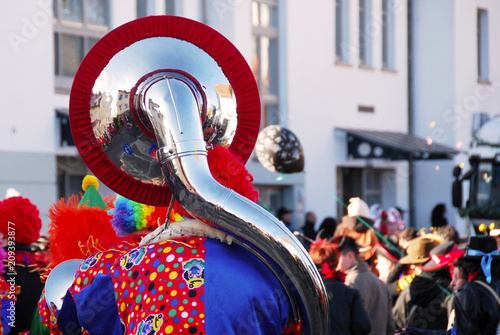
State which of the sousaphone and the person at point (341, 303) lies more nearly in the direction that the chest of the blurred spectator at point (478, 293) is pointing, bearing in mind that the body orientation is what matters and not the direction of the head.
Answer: the person

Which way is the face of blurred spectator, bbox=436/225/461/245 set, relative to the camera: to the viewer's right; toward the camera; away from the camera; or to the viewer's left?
away from the camera

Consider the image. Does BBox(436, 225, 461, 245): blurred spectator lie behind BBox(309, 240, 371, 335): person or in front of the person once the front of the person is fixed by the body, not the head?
in front

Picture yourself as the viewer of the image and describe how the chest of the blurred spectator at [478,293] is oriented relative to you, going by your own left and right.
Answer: facing away from the viewer and to the left of the viewer

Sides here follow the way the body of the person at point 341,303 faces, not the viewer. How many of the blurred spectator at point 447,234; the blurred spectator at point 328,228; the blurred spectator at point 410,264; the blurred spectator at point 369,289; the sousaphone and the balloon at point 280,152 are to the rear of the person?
1

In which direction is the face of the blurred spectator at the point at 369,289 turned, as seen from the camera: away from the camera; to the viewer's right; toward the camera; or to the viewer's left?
to the viewer's left

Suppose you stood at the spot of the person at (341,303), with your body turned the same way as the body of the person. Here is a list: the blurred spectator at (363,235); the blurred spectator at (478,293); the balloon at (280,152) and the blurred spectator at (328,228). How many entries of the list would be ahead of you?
3

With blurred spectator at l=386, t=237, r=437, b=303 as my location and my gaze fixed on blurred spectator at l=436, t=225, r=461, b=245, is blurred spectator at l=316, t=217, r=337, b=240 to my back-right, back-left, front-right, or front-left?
front-left

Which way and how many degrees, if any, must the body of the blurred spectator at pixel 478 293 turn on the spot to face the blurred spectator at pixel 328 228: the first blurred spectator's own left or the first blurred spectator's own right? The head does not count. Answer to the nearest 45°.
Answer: approximately 45° to the first blurred spectator's own right

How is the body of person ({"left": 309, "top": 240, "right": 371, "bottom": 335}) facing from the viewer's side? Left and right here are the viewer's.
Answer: facing away from the viewer

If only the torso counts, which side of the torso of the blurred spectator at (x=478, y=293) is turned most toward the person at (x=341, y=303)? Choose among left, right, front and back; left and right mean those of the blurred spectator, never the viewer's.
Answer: front
